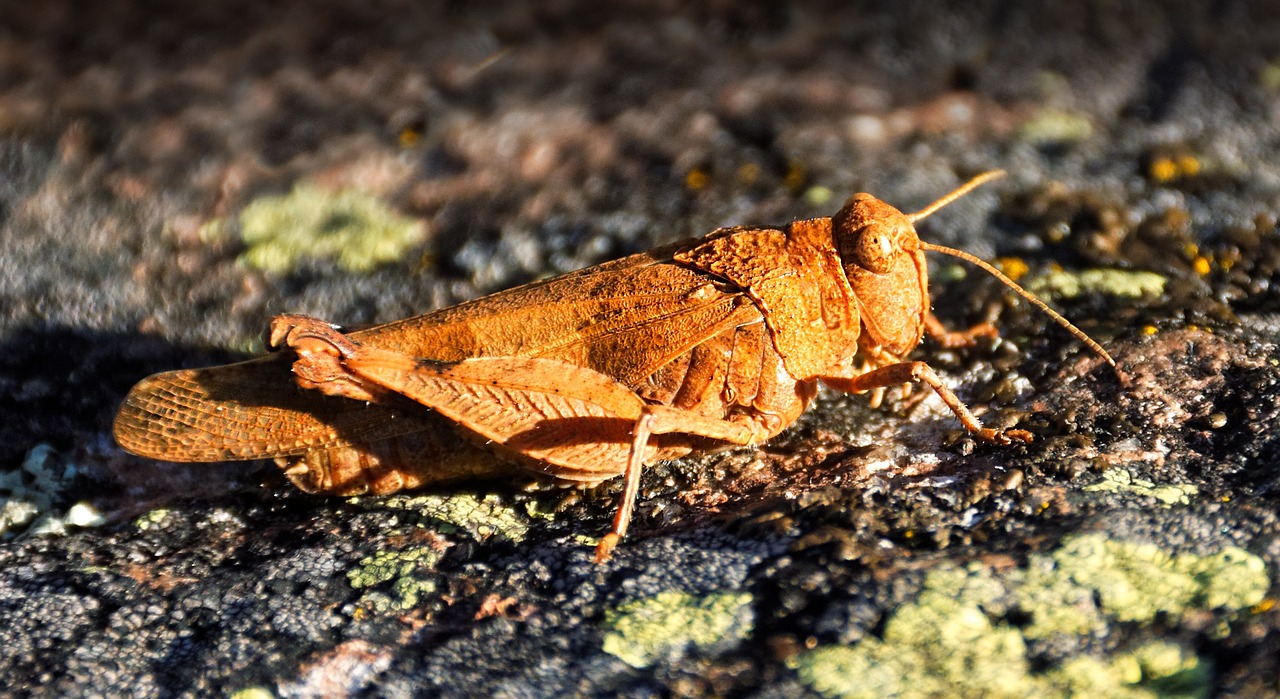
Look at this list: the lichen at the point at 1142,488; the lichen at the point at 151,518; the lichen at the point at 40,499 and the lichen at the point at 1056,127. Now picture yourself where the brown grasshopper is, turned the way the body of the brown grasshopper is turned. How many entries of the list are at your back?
2

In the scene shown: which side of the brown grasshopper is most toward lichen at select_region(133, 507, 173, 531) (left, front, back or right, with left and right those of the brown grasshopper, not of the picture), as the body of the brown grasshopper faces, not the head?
back

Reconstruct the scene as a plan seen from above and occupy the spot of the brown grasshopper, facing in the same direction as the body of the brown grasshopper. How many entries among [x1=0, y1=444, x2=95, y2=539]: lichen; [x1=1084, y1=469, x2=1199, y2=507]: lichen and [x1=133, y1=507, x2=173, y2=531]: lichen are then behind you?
2

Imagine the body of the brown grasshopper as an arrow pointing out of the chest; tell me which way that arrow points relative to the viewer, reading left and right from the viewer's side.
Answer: facing to the right of the viewer

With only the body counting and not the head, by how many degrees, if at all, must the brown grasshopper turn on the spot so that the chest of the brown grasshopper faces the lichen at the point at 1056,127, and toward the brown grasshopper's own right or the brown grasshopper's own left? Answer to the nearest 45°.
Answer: approximately 45° to the brown grasshopper's own left

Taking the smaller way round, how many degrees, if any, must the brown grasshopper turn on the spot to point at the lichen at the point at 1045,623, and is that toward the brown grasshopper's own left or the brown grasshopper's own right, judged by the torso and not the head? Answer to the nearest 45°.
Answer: approximately 45° to the brown grasshopper's own right

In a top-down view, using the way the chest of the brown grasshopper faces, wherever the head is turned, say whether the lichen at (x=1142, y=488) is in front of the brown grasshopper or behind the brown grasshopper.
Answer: in front

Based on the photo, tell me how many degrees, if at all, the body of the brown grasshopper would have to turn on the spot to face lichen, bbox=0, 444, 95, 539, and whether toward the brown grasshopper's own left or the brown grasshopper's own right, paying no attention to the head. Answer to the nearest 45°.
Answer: approximately 180°
